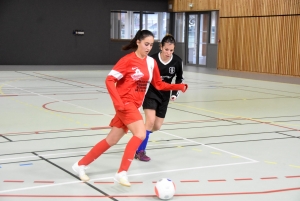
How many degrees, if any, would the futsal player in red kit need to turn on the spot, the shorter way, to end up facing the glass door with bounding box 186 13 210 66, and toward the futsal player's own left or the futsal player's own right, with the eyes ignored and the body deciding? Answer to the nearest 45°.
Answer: approximately 135° to the futsal player's own left

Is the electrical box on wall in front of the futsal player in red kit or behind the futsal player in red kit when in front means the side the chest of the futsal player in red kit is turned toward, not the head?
behind

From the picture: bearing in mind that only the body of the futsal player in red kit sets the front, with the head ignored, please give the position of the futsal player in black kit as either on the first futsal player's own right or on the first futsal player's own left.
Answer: on the first futsal player's own left

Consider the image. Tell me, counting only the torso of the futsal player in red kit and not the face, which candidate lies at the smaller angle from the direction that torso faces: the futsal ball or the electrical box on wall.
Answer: the futsal ball
